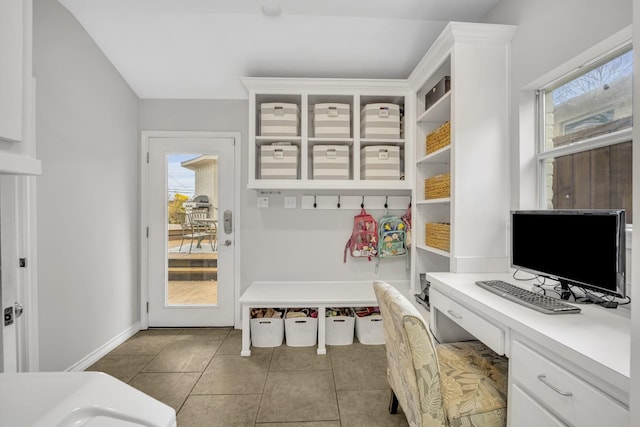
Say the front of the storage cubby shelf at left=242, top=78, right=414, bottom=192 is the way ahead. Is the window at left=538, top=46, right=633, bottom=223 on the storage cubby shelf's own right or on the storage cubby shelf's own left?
on the storage cubby shelf's own left

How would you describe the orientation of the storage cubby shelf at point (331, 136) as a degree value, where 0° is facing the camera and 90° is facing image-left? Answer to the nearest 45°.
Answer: approximately 0°

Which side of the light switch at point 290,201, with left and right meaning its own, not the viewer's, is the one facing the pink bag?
left

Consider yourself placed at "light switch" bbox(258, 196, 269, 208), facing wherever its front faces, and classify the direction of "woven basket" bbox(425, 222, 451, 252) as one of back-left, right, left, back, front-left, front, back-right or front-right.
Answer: front-left

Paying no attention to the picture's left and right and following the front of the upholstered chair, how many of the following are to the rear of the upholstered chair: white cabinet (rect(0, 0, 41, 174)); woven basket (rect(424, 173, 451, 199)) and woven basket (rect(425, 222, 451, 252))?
1

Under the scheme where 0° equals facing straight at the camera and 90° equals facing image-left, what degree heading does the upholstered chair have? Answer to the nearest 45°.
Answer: approximately 225°

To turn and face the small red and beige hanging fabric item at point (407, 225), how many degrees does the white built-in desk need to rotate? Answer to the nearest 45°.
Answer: approximately 90° to its right

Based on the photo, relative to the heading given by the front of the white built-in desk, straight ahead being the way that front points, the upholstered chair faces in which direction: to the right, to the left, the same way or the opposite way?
the opposite way

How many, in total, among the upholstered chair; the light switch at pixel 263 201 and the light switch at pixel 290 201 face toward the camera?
2

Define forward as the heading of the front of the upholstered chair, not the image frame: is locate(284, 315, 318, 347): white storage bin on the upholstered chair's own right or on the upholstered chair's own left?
on the upholstered chair's own left

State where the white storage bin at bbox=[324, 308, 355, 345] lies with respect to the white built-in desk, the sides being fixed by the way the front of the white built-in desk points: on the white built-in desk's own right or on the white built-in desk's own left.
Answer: on the white built-in desk's own right
